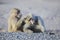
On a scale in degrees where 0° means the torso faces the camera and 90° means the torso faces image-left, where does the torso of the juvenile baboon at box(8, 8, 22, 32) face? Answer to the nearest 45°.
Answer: approximately 270°
